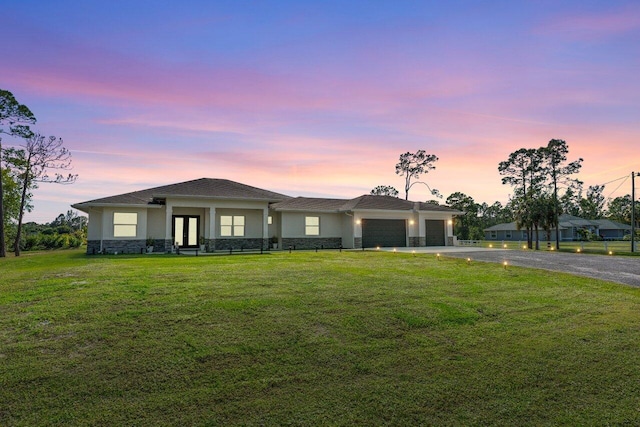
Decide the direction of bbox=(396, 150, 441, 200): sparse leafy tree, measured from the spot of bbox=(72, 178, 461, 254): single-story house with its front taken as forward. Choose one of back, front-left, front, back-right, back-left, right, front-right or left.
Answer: back-left

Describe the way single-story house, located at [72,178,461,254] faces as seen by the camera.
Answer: facing the viewer

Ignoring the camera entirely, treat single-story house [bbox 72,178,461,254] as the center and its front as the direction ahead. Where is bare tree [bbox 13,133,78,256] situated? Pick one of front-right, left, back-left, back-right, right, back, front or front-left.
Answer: right
